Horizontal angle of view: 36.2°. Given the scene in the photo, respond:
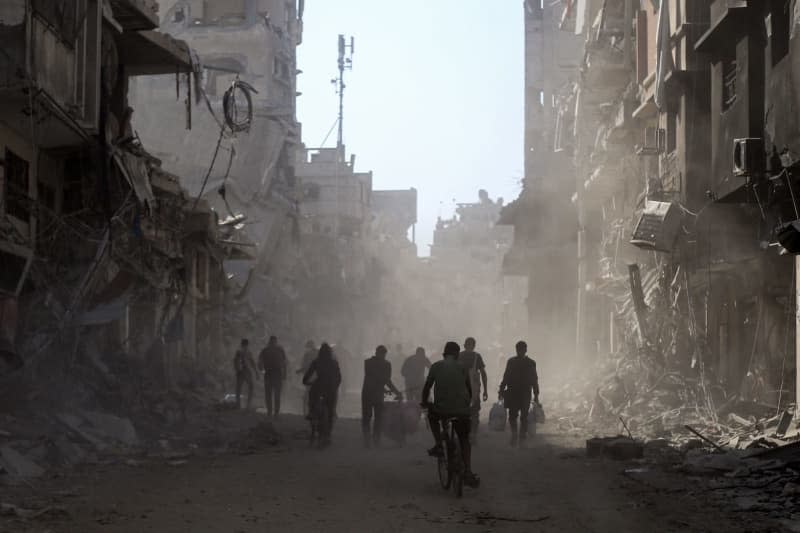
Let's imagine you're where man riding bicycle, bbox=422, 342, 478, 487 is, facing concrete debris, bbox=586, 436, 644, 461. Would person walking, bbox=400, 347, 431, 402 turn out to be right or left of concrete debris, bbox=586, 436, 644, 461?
left

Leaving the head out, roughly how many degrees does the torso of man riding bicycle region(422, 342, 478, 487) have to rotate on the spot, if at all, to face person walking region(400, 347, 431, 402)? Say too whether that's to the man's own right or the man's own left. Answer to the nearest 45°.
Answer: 0° — they already face them

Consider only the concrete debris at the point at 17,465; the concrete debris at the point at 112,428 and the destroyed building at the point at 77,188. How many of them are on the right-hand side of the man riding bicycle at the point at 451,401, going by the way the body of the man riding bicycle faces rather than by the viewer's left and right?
0

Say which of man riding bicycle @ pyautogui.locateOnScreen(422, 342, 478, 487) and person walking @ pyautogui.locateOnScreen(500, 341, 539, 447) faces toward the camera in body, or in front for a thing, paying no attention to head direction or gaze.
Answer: the person walking

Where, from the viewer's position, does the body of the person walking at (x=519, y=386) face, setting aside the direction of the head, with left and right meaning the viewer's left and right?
facing the viewer

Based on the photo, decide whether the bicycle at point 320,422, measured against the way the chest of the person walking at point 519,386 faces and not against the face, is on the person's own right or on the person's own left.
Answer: on the person's own right

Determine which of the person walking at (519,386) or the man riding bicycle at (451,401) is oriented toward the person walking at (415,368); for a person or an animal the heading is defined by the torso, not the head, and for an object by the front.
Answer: the man riding bicycle

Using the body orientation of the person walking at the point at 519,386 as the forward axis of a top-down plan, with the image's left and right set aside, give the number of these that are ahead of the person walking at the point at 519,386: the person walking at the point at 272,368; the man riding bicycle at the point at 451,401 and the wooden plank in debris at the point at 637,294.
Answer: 1

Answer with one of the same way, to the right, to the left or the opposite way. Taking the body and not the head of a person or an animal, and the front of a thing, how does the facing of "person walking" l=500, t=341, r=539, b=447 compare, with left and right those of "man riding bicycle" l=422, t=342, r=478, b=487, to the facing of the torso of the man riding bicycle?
the opposite way

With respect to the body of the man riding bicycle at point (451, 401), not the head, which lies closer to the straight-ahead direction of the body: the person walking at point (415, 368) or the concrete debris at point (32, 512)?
the person walking

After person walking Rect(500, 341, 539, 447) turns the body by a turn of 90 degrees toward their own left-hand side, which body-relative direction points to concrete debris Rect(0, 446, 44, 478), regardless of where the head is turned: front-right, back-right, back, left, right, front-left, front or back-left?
back-right

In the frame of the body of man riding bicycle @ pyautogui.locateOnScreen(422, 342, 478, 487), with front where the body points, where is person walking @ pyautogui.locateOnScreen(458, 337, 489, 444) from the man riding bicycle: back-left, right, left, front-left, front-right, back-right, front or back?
front

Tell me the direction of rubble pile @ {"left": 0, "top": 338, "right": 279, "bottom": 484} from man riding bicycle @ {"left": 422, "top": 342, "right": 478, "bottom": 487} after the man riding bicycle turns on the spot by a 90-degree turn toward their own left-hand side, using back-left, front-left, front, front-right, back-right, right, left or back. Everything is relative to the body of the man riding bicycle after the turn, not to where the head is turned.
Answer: front-right

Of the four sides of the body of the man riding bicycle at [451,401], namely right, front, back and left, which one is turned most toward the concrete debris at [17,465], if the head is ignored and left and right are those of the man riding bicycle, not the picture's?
left

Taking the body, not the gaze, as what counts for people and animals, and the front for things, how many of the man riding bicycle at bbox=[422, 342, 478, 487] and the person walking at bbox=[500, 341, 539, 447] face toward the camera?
1

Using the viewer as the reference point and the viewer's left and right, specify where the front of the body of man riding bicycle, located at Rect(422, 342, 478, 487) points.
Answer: facing away from the viewer

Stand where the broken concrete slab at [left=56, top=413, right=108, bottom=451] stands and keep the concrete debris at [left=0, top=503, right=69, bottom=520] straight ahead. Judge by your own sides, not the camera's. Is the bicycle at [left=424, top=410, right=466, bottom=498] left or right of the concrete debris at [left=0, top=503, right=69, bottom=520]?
left

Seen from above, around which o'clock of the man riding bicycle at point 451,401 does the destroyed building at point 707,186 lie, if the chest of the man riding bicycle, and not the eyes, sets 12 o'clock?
The destroyed building is roughly at 1 o'clock from the man riding bicycle.

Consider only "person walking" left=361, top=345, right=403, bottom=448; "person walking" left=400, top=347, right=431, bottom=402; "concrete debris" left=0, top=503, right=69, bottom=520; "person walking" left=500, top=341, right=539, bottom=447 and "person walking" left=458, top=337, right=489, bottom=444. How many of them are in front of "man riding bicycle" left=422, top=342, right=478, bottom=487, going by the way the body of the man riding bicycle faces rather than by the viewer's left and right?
4
